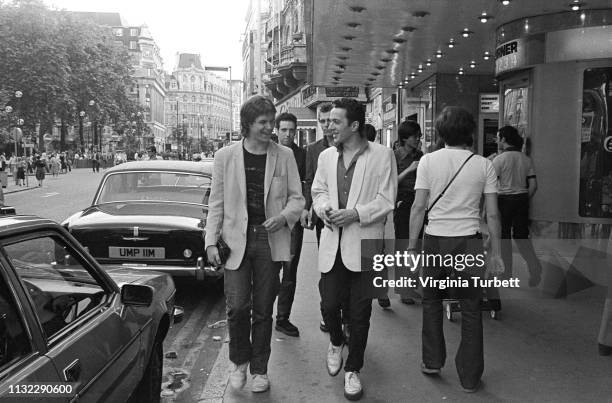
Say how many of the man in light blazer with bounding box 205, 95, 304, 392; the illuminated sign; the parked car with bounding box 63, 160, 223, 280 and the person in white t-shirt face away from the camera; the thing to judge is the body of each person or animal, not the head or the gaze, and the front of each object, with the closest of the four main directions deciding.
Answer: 2

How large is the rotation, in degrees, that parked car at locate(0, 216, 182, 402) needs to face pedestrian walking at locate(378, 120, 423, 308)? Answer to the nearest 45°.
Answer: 0° — it already faces them

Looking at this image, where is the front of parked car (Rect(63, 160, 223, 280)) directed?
away from the camera

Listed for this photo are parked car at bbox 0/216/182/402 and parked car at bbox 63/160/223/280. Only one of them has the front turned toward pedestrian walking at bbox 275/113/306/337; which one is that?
parked car at bbox 0/216/182/402

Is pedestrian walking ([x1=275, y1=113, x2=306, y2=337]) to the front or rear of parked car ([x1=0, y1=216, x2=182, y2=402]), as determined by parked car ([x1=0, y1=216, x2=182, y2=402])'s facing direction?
to the front

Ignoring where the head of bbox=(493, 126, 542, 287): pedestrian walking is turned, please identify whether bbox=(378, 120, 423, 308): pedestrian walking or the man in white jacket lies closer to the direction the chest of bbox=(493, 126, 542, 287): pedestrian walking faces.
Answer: the pedestrian walking

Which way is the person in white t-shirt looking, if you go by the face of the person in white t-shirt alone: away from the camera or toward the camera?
away from the camera

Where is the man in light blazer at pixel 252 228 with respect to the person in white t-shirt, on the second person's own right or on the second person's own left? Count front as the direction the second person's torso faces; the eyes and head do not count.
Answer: on the second person's own left

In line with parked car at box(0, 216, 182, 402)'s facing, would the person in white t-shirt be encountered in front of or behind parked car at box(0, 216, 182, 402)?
in front

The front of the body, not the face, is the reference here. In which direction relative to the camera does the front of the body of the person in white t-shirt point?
away from the camera
